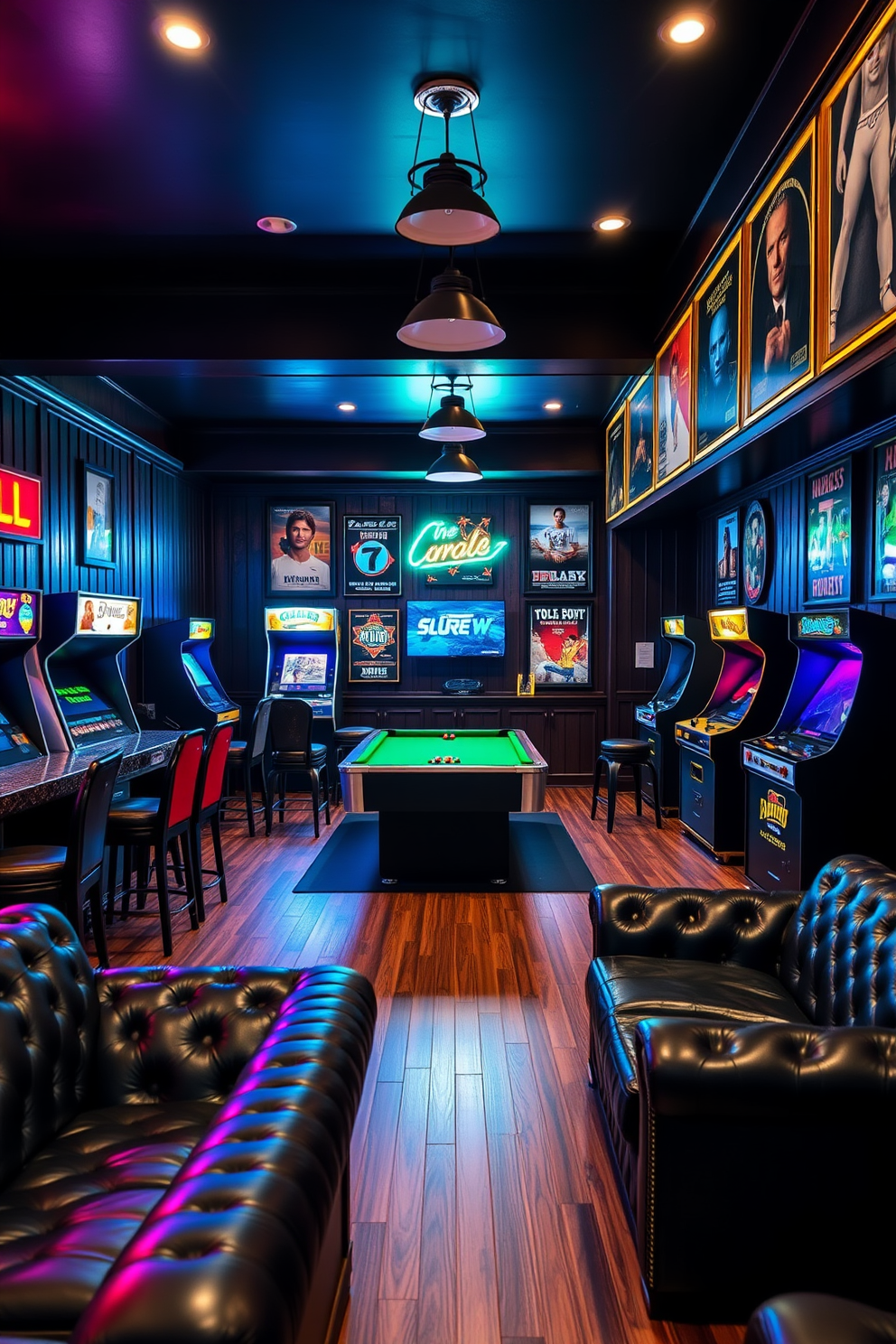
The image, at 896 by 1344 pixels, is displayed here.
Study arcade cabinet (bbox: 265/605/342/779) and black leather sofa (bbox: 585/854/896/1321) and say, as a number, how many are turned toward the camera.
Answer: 1

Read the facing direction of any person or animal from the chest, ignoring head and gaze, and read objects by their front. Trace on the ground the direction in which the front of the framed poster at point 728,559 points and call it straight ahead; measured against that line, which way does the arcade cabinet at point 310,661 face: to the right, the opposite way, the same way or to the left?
to the left

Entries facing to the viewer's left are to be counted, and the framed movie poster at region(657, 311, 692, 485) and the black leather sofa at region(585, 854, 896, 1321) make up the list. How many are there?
2

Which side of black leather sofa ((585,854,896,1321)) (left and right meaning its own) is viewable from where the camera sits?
left

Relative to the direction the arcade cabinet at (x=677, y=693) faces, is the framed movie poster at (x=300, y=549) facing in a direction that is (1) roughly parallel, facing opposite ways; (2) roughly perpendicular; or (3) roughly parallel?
roughly perpendicular

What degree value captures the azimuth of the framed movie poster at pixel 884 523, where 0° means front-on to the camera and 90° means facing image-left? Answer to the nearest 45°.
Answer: approximately 45°

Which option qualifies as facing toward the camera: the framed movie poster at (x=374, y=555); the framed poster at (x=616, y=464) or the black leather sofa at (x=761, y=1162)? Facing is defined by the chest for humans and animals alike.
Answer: the framed movie poster

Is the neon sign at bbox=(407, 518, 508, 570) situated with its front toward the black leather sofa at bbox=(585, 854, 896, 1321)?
yes

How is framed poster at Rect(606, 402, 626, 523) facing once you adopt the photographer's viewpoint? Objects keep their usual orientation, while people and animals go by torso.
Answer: facing to the left of the viewer

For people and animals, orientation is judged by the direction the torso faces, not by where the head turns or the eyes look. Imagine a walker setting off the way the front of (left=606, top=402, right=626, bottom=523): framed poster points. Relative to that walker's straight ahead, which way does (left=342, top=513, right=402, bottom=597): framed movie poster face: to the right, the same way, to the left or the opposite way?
to the left

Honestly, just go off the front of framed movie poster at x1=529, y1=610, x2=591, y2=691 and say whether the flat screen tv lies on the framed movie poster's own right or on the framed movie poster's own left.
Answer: on the framed movie poster's own right

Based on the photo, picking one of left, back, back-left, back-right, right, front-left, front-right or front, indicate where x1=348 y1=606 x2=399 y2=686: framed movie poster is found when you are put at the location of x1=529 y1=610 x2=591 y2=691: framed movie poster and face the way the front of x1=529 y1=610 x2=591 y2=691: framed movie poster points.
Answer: right

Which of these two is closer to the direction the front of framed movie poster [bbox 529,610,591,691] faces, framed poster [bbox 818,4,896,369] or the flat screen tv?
the framed poster

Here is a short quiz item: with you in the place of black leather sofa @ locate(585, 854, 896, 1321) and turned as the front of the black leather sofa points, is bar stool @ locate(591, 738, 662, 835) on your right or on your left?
on your right
